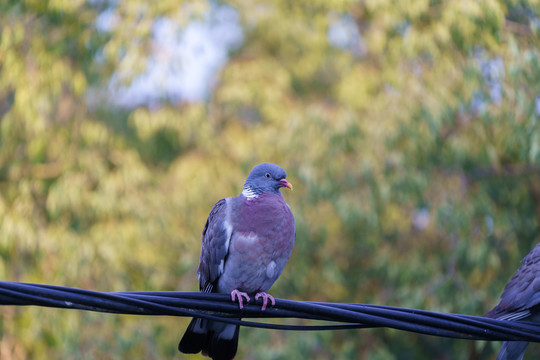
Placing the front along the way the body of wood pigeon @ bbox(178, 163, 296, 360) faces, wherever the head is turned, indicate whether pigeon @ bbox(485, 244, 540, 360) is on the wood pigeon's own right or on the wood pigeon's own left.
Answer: on the wood pigeon's own left

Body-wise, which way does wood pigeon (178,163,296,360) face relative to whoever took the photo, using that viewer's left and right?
facing the viewer and to the right of the viewer
